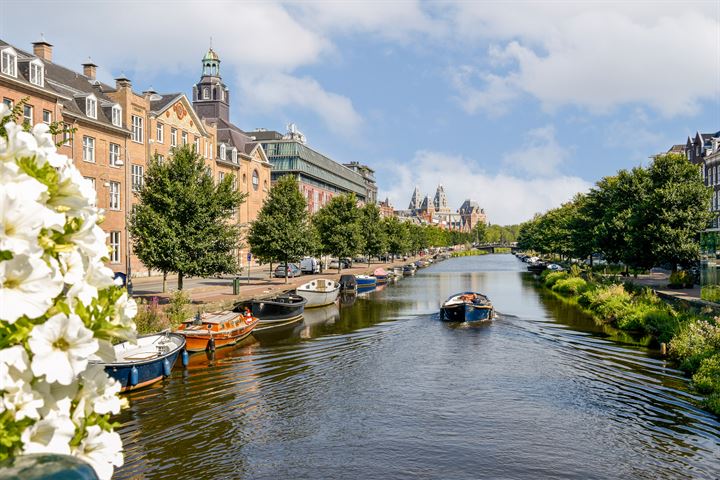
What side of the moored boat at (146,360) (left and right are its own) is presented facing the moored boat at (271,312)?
front

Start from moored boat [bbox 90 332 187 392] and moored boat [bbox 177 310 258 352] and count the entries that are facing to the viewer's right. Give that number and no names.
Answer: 0

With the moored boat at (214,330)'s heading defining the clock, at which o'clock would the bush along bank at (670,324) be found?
The bush along bank is roughly at 3 o'clock from the moored boat.

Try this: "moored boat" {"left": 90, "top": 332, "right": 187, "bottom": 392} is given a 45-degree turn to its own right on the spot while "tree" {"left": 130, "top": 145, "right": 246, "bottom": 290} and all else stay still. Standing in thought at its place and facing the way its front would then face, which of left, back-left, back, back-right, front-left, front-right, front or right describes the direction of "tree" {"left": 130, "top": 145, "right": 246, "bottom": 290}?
left

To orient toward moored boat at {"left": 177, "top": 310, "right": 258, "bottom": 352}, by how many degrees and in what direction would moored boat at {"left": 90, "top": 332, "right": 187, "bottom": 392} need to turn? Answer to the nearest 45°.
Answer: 0° — it already faces it

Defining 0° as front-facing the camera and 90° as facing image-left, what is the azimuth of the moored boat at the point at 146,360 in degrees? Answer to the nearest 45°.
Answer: approximately 45°
